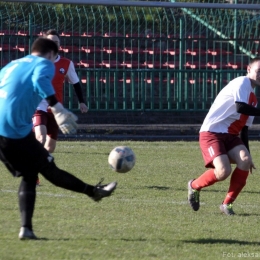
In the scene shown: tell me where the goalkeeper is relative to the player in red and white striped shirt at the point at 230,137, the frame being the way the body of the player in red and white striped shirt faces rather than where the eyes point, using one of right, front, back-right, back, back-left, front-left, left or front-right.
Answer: right

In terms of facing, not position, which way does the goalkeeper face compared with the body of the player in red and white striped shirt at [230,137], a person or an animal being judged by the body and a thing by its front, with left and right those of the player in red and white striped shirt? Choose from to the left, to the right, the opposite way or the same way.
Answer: to the left
